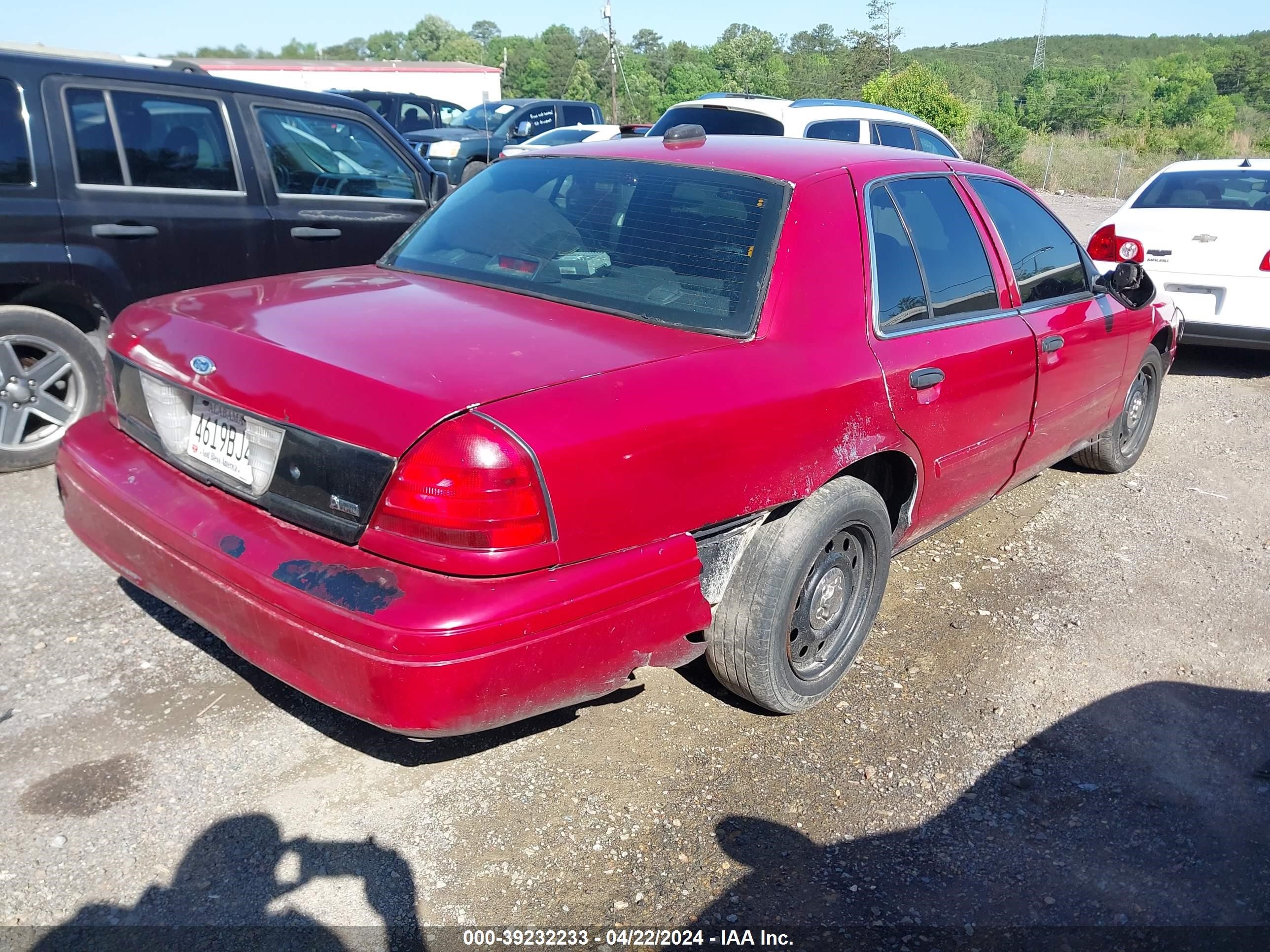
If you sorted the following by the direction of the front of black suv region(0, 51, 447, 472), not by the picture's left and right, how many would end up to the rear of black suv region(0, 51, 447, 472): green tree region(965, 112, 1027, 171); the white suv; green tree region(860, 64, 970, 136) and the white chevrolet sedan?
0

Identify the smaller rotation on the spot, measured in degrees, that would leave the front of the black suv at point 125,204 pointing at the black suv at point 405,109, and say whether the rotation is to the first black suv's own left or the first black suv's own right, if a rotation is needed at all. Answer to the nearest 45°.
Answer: approximately 90° to the first black suv's own left

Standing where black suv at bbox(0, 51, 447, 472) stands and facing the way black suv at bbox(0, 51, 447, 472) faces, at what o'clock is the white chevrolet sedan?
The white chevrolet sedan is roughly at 12 o'clock from the black suv.

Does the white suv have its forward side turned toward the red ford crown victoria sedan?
no

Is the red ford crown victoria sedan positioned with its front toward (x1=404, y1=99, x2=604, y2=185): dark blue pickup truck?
no

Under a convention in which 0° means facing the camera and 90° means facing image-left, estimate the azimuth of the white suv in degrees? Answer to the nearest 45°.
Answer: approximately 225°

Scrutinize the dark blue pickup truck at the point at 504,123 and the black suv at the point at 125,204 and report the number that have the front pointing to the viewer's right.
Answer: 1

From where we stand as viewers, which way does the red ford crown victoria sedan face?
facing away from the viewer and to the right of the viewer

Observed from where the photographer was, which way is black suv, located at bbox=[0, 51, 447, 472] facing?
facing to the right of the viewer

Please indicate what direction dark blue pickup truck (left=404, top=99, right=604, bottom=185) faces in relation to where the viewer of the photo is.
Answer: facing the viewer and to the left of the viewer

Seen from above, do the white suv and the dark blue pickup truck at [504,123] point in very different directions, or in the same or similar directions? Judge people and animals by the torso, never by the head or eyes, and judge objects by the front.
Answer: very different directions

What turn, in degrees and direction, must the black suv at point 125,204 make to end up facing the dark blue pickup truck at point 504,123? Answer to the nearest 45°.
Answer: approximately 90° to its left

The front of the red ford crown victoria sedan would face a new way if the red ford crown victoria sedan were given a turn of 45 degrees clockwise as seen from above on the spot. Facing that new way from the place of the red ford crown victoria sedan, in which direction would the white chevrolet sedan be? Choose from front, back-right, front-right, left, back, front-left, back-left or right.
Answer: front-left

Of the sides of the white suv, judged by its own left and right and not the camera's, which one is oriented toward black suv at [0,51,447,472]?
back

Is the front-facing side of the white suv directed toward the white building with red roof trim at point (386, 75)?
no
